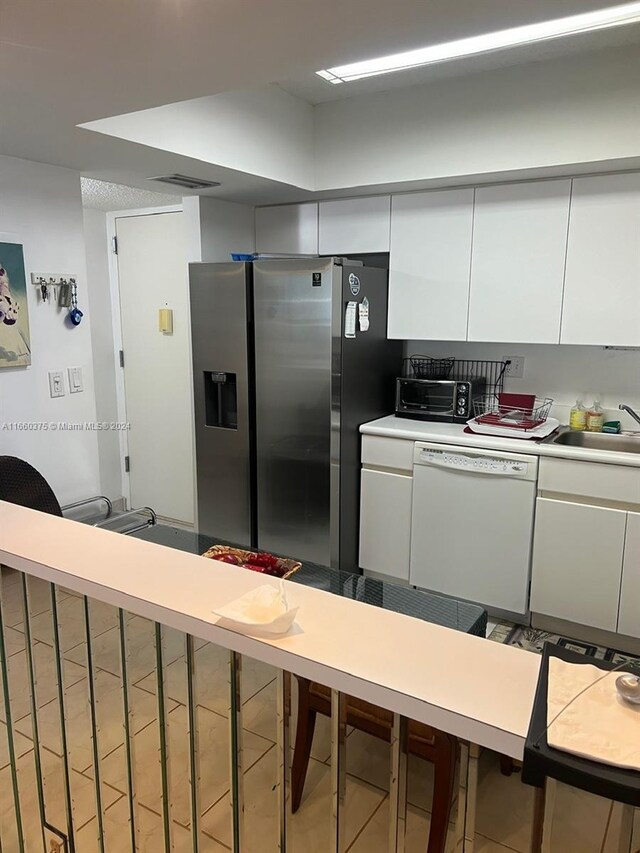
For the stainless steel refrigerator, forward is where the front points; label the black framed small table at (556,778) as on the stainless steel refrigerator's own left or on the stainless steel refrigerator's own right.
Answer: on the stainless steel refrigerator's own left

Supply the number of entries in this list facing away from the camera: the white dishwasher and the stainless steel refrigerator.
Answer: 0

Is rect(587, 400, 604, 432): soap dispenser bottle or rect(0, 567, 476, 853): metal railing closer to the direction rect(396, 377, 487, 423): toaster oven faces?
the metal railing

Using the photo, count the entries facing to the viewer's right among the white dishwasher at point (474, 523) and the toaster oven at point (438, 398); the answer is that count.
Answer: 0

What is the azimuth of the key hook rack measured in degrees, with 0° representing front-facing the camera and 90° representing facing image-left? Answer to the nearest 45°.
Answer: approximately 315°

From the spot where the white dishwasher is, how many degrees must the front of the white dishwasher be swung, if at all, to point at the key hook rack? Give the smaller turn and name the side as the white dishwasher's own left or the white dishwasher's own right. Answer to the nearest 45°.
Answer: approximately 45° to the white dishwasher's own right

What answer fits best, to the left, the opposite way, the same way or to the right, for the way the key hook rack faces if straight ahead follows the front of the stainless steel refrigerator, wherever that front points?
to the left
